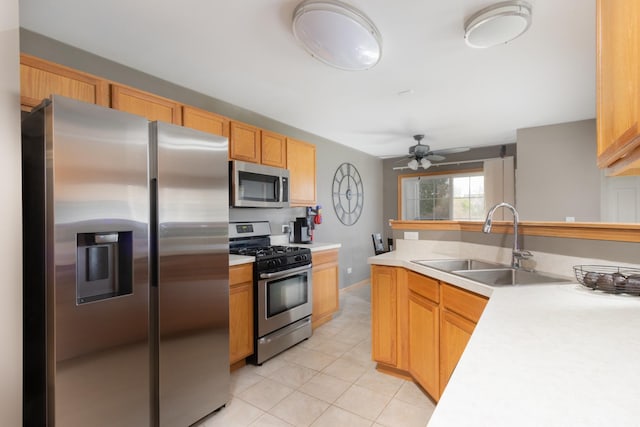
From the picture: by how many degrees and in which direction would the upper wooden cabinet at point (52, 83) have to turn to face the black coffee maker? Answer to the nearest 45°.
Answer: approximately 45° to its left

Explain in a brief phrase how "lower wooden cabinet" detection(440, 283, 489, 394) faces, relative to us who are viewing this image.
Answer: facing the viewer and to the left of the viewer

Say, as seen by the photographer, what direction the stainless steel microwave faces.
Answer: facing the viewer and to the right of the viewer

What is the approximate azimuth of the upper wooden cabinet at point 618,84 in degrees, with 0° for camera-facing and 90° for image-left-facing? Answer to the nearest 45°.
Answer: approximately 90°

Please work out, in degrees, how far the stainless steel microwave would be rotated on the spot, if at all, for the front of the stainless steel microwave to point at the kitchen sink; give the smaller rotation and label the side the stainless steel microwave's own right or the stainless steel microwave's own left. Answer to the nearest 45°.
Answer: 0° — it already faces it

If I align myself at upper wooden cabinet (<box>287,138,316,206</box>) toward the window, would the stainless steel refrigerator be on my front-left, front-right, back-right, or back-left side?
back-right

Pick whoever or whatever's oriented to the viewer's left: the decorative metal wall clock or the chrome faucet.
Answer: the chrome faucet

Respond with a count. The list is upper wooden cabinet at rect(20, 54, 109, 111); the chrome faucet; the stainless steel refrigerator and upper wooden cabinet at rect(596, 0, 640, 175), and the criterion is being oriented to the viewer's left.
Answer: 2

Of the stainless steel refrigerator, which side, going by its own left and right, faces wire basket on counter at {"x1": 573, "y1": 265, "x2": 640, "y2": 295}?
front

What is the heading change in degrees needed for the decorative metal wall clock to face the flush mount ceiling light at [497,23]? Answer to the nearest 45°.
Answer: approximately 45° to its right

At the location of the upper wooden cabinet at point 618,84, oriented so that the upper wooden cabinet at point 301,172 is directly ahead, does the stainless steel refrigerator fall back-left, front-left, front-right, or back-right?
front-left

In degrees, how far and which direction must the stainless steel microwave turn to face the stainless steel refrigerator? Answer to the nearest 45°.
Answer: approximately 90° to its right

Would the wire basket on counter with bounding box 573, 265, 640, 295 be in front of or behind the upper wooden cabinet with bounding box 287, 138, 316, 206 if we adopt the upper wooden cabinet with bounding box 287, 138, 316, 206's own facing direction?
in front

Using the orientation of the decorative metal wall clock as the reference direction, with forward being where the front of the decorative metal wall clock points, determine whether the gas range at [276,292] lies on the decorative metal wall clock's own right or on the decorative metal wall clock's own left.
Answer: on the decorative metal wall clock's own right

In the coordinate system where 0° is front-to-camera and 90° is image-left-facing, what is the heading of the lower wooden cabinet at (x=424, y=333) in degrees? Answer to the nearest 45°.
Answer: approximately 45°

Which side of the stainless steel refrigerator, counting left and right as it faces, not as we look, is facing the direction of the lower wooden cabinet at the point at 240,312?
left

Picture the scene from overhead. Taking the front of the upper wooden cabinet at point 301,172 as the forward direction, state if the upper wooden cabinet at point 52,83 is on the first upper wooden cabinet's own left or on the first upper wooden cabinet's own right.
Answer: on the first upper wooden cabinet's own right

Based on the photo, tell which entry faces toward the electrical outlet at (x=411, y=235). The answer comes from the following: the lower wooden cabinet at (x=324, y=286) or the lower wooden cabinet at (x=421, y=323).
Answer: the lower wooden cabinet at (x=324, y=286)
